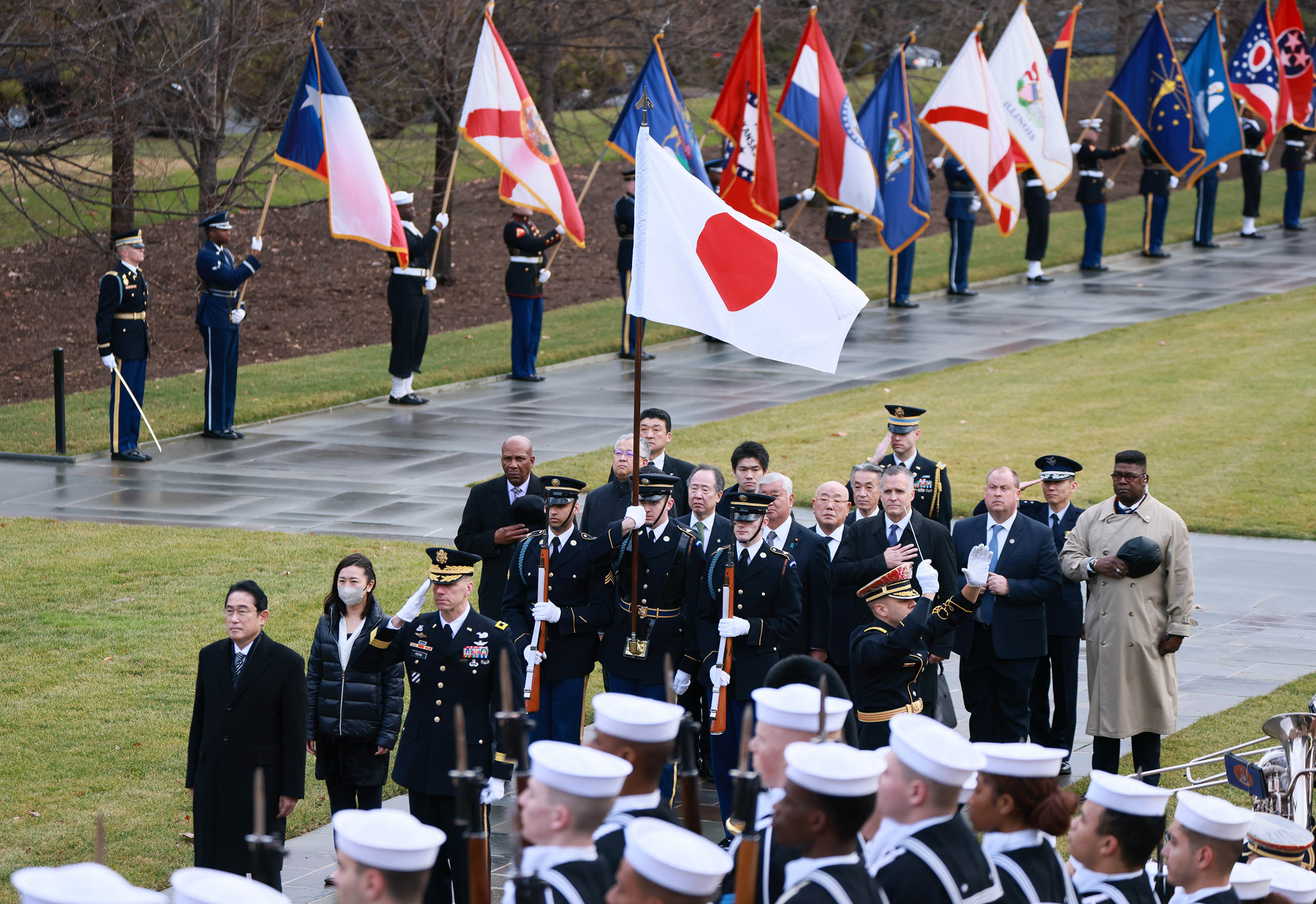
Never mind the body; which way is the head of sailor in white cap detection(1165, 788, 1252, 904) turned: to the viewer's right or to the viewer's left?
to the viewer's left

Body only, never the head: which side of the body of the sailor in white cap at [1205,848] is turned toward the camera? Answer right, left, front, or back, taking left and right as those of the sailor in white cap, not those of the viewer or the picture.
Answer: left

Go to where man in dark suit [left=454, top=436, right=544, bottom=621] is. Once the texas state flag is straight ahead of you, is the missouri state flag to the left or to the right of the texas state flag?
right

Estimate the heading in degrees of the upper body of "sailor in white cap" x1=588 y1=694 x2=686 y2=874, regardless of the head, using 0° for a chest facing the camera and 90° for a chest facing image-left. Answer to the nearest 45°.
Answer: approximately 135°

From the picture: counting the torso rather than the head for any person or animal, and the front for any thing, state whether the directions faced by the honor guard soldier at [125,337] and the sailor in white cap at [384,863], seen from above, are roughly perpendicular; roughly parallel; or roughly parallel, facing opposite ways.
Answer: roughly parallel, facing opposite ways

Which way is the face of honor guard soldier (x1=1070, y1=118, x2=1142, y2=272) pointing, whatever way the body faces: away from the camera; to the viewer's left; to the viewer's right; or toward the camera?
toward the camera

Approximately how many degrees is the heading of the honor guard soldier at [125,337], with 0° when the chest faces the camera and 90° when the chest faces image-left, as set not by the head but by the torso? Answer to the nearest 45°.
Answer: approximately 315°

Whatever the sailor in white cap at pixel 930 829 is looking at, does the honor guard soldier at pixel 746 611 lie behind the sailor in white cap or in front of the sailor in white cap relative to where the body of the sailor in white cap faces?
in front

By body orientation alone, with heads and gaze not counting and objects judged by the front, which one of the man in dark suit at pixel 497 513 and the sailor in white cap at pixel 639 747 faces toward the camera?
the man in dark suit

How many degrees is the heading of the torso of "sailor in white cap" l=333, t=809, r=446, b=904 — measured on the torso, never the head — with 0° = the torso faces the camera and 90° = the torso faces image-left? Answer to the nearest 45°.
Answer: approximately 135°

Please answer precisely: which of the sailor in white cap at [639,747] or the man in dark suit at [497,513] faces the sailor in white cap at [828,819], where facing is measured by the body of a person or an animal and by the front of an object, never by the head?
the man in dark suit

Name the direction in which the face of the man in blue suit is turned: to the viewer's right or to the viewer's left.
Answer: to the viewer's left

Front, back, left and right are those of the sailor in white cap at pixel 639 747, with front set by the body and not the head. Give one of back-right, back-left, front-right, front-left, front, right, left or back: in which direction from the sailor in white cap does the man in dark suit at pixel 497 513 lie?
front-right

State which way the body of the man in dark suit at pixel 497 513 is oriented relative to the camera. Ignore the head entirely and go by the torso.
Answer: toward the camera
